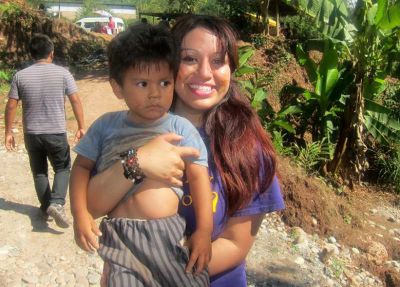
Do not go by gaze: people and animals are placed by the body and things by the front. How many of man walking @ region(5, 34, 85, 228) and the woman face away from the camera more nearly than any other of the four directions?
1

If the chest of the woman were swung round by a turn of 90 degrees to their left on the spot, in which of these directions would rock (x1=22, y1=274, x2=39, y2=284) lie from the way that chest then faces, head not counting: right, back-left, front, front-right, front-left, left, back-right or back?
back

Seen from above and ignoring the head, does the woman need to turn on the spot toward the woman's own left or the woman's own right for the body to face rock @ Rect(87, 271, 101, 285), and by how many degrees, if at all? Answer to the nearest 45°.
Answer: approximately 90° to the woman's own right

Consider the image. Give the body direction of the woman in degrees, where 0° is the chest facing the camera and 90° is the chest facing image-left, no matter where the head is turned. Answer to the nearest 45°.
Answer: approximately 45°

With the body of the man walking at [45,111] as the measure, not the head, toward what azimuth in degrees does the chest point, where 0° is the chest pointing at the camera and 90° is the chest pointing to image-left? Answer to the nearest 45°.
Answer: approximately 180°

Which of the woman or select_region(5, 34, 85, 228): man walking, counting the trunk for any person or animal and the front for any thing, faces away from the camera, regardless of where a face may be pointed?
the man walking

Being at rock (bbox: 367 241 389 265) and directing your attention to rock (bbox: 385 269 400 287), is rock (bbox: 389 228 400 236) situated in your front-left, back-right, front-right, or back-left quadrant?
back-left

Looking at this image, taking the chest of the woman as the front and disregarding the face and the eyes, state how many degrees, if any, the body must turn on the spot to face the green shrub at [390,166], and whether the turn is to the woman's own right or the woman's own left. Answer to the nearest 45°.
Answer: approximately 180°

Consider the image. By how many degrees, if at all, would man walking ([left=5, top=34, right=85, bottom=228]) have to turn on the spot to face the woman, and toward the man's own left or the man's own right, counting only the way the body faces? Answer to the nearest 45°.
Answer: approximately 180°

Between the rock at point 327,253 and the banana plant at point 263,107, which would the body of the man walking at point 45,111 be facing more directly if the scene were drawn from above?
the banana plant

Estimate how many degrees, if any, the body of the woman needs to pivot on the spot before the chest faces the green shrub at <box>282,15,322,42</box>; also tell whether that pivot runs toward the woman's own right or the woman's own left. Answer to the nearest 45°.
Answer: approximately 135° to the woman's own right
